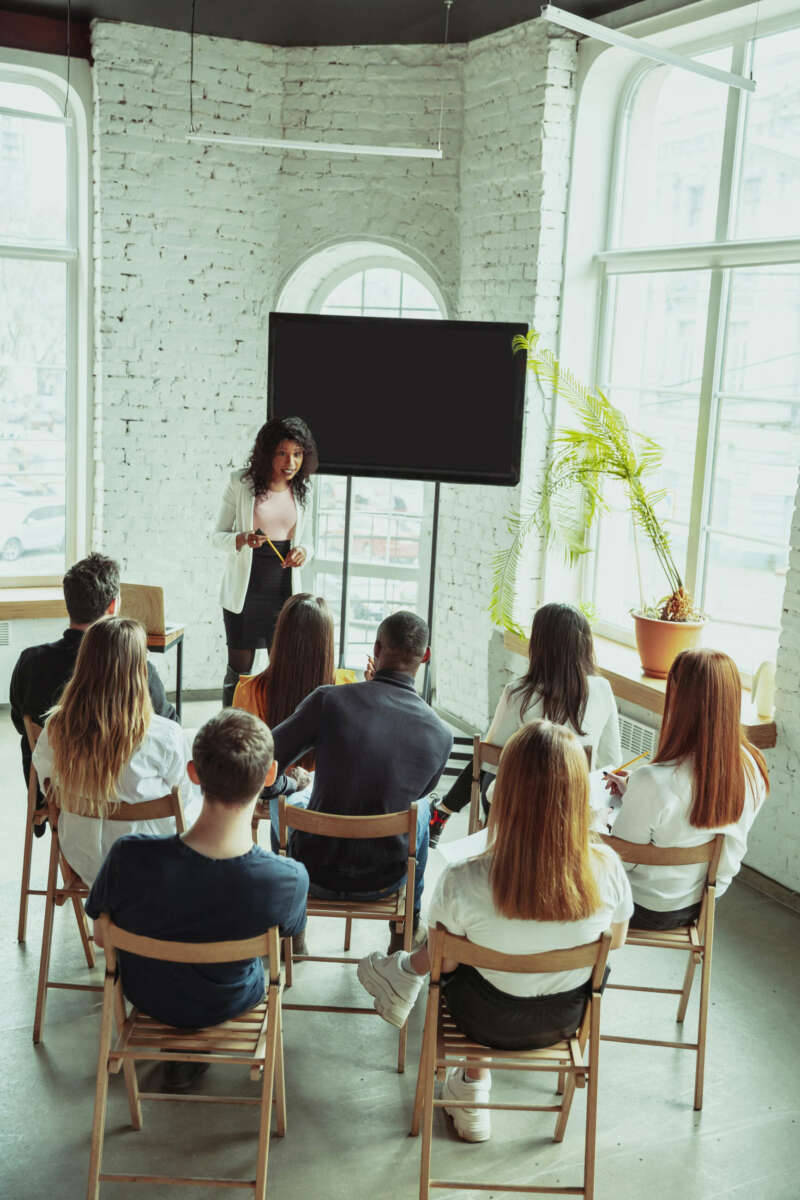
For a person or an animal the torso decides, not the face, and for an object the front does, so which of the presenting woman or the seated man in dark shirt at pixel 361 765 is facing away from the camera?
the seated man in dark shirt

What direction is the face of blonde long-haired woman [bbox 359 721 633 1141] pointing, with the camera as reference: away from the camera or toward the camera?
away from the camera

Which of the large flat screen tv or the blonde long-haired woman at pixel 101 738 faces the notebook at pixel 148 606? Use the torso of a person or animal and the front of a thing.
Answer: the blonde long-haired woman

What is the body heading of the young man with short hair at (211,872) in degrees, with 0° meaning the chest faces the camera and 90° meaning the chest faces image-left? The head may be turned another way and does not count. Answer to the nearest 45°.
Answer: approximately 180°

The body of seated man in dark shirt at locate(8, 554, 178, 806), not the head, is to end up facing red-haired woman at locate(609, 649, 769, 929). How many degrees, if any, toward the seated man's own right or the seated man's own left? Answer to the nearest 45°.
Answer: approximately 90° to the seated man's own right

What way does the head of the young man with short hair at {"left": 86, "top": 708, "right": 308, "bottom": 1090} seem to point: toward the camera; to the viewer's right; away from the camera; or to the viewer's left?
away from the camera

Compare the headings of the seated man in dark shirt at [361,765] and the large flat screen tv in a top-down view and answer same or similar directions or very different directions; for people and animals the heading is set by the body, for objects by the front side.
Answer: very different directions

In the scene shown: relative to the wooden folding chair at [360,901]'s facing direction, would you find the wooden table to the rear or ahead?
ahead

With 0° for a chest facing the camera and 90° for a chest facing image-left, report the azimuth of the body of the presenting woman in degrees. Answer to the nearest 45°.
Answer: approximately 315°

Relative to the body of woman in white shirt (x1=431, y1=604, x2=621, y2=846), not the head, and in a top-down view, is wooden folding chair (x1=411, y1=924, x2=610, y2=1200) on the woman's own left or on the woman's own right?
on the woman's own left

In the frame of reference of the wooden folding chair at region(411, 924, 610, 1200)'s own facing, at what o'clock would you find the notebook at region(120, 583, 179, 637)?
The notebook is roughly at 11 o'clock from the wooden folding chair.

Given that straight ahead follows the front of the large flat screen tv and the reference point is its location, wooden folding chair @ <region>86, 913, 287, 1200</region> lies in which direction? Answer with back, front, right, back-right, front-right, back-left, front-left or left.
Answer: front

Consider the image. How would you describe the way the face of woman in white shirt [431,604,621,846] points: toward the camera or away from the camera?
away from the camera

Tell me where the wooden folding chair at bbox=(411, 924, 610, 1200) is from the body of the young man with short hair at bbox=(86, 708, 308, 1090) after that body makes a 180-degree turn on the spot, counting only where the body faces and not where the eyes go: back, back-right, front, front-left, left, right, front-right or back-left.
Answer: left

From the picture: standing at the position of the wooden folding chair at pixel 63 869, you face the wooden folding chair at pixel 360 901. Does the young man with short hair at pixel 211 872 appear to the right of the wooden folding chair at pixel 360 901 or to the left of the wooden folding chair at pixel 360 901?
right

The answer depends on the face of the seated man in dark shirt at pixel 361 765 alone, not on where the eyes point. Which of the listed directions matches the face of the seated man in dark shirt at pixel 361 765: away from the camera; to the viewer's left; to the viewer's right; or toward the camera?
away from the camera

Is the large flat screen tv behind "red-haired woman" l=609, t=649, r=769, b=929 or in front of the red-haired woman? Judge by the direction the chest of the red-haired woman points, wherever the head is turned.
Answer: in front

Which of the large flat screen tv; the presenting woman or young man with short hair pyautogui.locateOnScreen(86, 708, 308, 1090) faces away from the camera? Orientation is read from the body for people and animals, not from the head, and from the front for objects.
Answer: the young man with short hair

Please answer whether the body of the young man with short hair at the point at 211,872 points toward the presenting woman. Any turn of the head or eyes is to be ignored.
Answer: yes

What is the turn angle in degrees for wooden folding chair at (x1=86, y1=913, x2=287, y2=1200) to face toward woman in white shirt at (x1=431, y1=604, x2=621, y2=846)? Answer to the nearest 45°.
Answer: approximately 45° to its right

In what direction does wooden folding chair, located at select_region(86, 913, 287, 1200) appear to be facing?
away from the camera

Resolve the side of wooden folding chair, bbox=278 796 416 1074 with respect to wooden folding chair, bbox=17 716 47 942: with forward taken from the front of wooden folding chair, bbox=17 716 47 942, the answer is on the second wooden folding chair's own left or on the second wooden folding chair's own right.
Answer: on the second wooden folding chair's own right

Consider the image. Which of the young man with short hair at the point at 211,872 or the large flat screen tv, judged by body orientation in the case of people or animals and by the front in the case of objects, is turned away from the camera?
the young man with short hair

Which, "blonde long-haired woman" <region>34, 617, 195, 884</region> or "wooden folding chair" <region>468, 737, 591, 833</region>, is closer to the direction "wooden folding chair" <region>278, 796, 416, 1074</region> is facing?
the wooden folding chair
